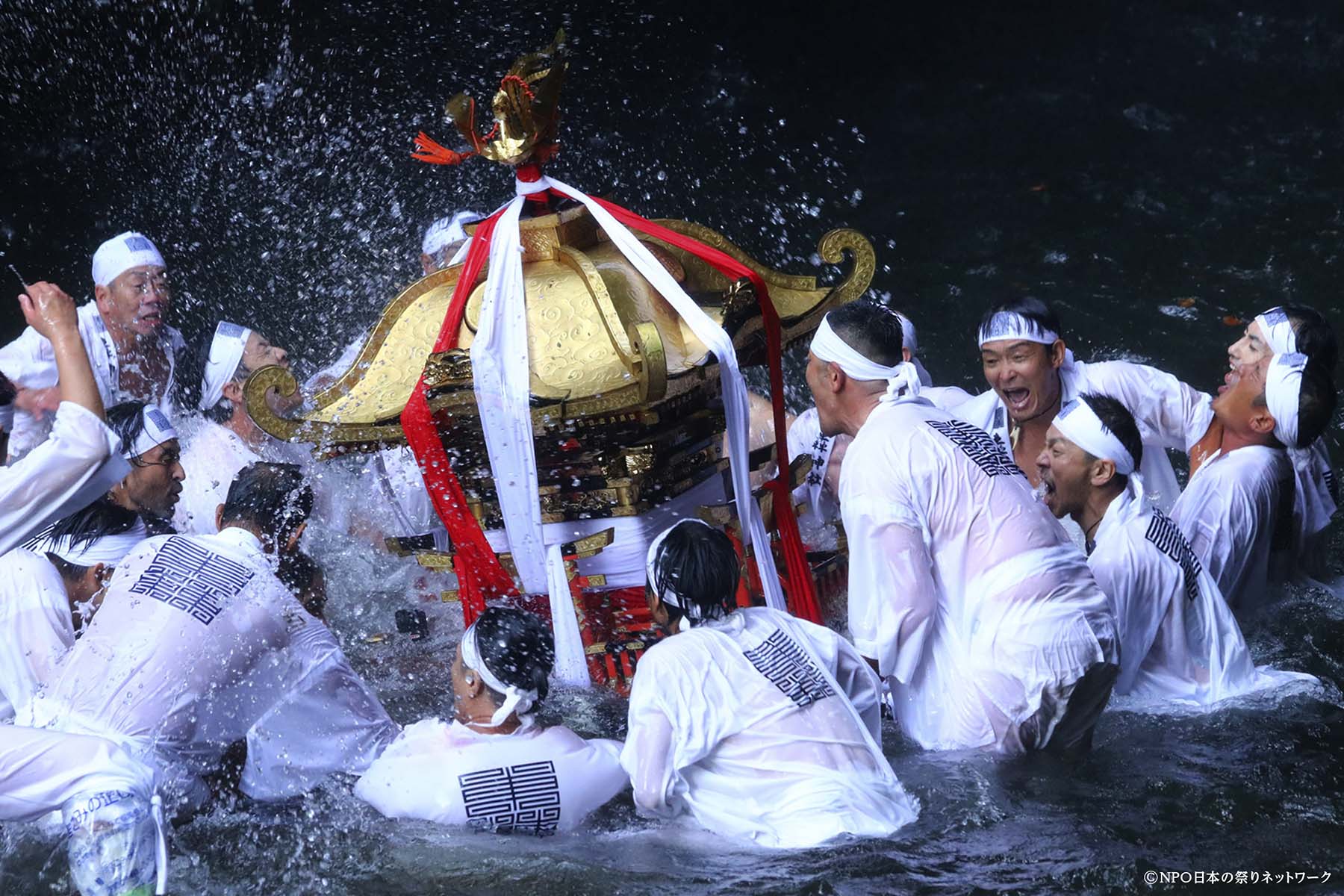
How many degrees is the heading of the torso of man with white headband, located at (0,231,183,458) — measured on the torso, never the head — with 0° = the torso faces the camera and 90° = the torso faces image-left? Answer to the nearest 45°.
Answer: approximately 315°

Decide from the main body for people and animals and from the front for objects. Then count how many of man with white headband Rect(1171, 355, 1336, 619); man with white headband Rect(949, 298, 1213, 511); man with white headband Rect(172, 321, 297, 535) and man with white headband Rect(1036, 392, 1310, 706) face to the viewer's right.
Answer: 1

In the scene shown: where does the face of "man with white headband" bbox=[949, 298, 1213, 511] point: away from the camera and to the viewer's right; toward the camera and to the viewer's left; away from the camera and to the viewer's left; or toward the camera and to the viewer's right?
toward the camera and to the viewer's left

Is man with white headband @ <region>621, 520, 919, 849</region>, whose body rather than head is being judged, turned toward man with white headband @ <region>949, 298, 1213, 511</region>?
no

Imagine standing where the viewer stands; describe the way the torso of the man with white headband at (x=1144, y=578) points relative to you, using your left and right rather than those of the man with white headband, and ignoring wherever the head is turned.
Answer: facing to the left of the viewer

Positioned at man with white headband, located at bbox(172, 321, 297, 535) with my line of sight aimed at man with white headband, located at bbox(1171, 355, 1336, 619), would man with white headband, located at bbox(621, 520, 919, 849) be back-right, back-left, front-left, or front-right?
front-right

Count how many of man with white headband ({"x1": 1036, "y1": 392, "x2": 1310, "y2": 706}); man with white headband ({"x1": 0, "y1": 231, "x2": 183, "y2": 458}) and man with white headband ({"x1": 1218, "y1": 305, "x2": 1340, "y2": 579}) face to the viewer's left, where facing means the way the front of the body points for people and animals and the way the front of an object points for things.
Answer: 2

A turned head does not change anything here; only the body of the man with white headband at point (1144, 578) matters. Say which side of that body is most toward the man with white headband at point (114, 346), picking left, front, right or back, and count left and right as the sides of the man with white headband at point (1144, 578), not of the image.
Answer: front

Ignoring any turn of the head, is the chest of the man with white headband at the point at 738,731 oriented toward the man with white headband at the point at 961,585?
no

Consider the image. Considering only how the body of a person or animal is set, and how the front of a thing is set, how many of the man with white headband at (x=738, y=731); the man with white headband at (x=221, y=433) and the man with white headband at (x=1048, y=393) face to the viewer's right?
1

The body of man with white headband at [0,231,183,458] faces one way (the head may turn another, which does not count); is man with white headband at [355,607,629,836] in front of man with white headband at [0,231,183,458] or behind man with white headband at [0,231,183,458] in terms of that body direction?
in front

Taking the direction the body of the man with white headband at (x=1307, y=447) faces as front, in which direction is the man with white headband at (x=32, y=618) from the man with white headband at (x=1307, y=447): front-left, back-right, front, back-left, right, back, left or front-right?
front-left

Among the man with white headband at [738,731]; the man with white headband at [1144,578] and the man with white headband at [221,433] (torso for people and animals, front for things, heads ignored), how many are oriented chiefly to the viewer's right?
1

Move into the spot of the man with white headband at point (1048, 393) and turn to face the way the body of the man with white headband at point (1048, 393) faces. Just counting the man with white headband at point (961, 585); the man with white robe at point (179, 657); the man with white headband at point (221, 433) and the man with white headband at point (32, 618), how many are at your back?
0

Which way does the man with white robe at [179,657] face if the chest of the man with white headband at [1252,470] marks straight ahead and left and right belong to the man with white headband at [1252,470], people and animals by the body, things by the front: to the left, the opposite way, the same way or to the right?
to the right

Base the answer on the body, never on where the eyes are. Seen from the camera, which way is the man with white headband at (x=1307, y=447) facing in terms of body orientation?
to the viewer's left

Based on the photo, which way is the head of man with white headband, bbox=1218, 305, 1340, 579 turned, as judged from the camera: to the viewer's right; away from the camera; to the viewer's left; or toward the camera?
to the viewer's left

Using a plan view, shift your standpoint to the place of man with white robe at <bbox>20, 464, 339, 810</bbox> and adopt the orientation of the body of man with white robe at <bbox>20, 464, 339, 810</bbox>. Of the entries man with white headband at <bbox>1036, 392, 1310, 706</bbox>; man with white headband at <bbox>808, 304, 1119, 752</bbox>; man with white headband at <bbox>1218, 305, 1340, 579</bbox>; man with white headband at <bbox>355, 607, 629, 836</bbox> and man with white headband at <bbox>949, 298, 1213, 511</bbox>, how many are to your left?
0

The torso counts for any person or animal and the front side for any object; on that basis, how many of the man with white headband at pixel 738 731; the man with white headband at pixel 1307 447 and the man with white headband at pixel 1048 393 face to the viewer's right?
0

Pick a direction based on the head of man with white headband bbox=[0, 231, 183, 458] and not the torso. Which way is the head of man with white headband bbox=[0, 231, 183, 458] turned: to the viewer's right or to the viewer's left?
to the viewer's right
